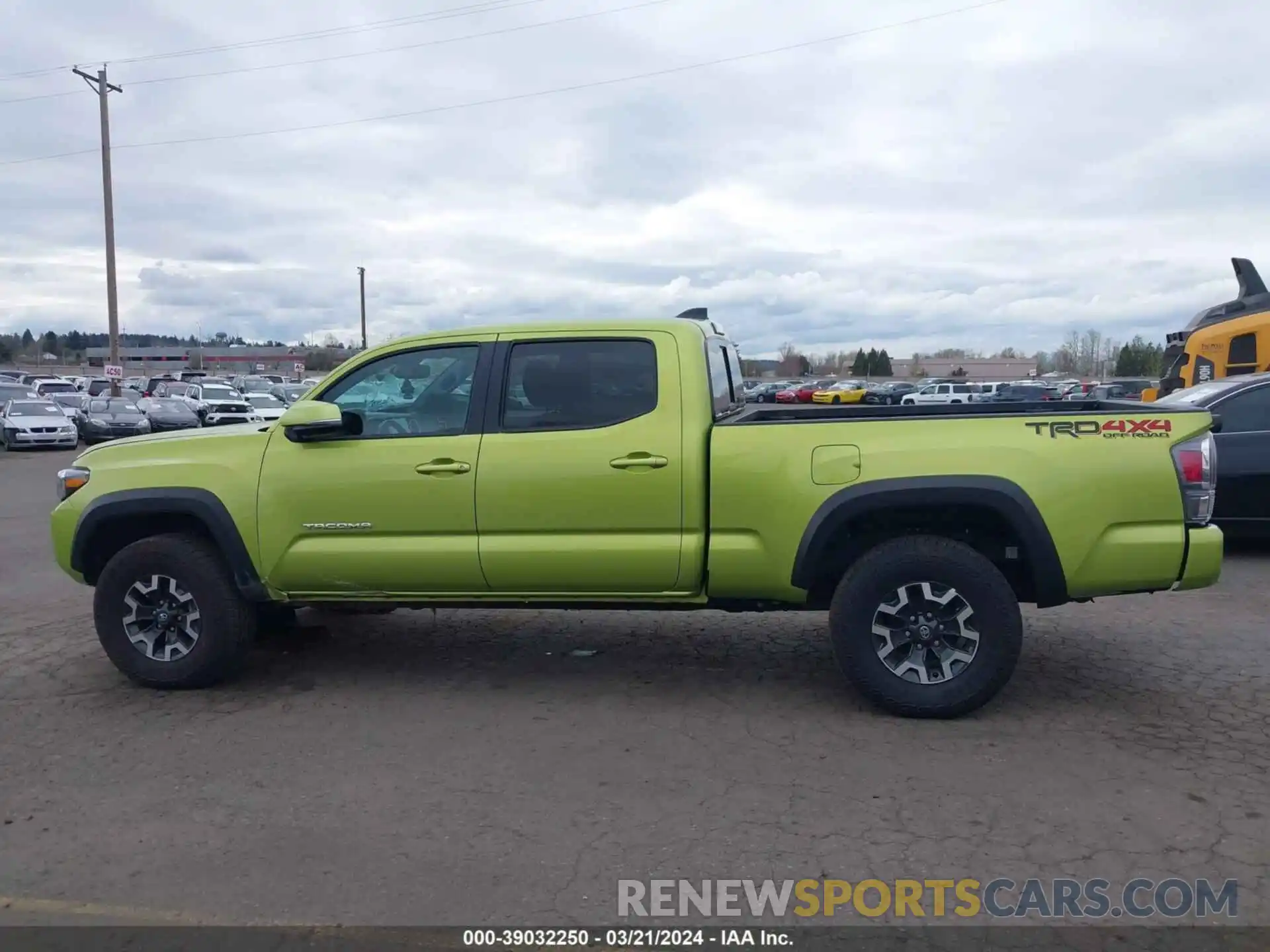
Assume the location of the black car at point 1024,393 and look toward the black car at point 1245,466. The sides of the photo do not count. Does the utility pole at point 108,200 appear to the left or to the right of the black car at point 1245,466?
right

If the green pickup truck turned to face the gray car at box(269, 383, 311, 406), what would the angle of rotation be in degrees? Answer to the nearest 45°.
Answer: approximately 90° to its right

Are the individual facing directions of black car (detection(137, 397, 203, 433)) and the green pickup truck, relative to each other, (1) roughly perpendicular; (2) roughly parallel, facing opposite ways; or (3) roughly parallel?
roughly perpendicular

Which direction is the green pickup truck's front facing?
to the viewer's left

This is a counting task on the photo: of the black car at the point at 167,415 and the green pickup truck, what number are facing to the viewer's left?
1

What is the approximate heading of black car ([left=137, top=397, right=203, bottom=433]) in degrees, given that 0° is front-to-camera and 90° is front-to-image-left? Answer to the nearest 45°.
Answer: approximately 0°

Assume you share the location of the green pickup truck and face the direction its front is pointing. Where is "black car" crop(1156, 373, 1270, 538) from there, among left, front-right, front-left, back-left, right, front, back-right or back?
back-right

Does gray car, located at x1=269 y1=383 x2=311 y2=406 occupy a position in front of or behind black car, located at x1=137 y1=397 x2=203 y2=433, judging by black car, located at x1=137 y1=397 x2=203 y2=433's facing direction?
behind
